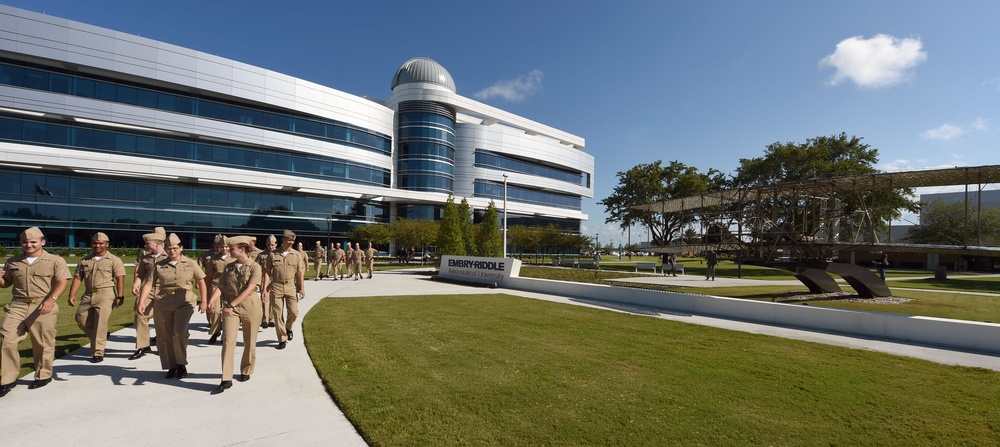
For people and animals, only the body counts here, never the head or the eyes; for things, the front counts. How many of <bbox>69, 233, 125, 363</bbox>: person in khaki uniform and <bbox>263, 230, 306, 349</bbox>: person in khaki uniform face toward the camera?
2

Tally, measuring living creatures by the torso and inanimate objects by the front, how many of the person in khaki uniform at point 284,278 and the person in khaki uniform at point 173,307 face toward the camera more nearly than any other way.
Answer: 2

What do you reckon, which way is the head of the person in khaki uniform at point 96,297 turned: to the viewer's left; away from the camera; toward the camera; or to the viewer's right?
toward the camera

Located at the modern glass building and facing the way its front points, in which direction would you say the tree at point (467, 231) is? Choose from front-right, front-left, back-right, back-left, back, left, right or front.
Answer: front

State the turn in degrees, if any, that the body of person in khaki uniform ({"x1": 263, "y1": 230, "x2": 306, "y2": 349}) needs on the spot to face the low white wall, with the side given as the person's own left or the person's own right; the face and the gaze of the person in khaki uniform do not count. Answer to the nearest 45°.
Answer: approximately 90° to the person's own left

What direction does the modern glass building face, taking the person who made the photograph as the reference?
facing the viewer and to the right of the viewer

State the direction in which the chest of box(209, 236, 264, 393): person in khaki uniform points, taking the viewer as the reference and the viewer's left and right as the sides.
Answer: facing the viewer and to the left of the viewer

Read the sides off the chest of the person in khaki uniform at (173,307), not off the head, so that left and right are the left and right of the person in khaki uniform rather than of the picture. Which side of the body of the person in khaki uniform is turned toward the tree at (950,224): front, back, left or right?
left

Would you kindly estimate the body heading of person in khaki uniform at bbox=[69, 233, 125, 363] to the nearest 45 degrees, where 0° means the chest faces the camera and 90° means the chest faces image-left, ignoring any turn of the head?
approximately 0°

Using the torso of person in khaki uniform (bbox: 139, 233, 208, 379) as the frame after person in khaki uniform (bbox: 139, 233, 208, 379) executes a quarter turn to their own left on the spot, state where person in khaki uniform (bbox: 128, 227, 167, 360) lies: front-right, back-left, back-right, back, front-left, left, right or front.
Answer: left

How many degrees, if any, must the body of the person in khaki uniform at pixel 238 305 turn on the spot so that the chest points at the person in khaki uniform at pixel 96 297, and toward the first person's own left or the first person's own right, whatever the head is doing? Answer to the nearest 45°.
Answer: approximately 90° to the first person's own right

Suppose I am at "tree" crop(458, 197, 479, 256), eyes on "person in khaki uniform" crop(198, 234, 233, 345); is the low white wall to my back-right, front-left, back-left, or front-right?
front-left

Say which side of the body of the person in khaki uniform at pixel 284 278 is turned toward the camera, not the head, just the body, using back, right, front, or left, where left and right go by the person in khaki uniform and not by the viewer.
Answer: front

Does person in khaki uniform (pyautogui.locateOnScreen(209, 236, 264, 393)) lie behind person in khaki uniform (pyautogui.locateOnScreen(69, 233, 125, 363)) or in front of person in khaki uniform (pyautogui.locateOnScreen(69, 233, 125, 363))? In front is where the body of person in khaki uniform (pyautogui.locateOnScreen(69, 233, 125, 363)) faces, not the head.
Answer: in front
